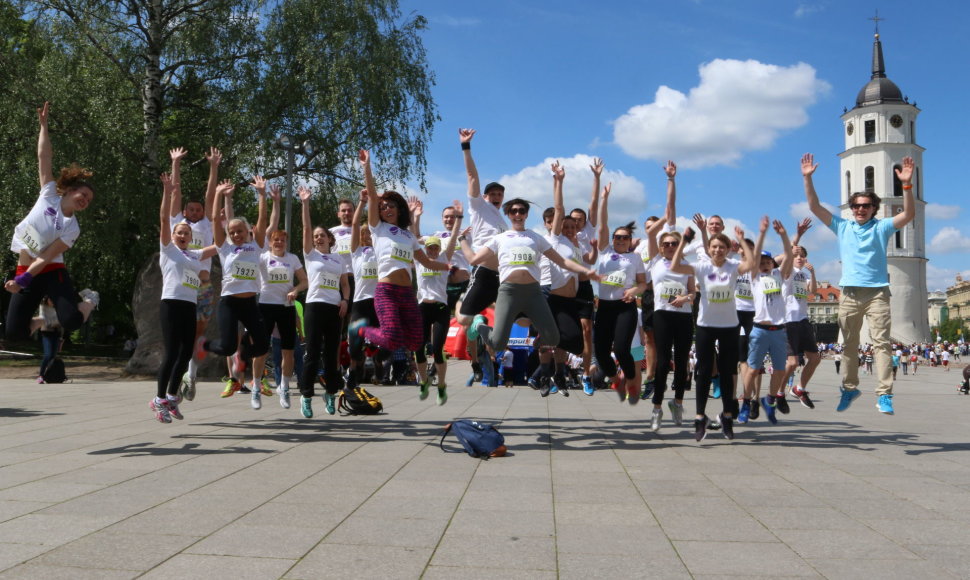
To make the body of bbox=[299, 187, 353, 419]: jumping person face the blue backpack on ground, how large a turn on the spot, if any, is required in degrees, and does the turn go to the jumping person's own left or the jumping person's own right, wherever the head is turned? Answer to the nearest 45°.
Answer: approximately 45° to the jumping person's own left

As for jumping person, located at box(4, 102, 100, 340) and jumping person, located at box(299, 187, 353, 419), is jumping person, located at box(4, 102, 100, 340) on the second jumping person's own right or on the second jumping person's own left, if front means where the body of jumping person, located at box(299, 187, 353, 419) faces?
on the second jumping person's own right

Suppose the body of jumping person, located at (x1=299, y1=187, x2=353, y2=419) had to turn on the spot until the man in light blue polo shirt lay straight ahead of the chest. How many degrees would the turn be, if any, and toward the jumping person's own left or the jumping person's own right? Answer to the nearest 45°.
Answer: approximately 45° to the jumping person's own left

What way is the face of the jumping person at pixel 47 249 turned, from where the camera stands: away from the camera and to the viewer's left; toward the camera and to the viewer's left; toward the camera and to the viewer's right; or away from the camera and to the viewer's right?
toward the camera and to the viewer's right

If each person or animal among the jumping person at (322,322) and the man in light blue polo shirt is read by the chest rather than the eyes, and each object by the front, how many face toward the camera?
2

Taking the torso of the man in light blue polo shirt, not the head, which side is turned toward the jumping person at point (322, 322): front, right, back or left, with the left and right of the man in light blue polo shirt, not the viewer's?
right

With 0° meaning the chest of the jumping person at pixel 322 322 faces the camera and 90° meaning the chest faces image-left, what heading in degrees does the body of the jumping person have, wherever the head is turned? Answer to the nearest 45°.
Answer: approximately 0°

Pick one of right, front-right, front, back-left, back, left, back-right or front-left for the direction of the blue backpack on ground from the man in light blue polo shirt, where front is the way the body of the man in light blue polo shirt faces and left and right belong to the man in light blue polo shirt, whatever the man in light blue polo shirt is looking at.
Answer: front-right

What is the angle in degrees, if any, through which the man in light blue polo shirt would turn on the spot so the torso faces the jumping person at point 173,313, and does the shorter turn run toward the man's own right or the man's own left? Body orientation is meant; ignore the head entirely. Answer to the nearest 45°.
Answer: approximately 45° to the man's own right
